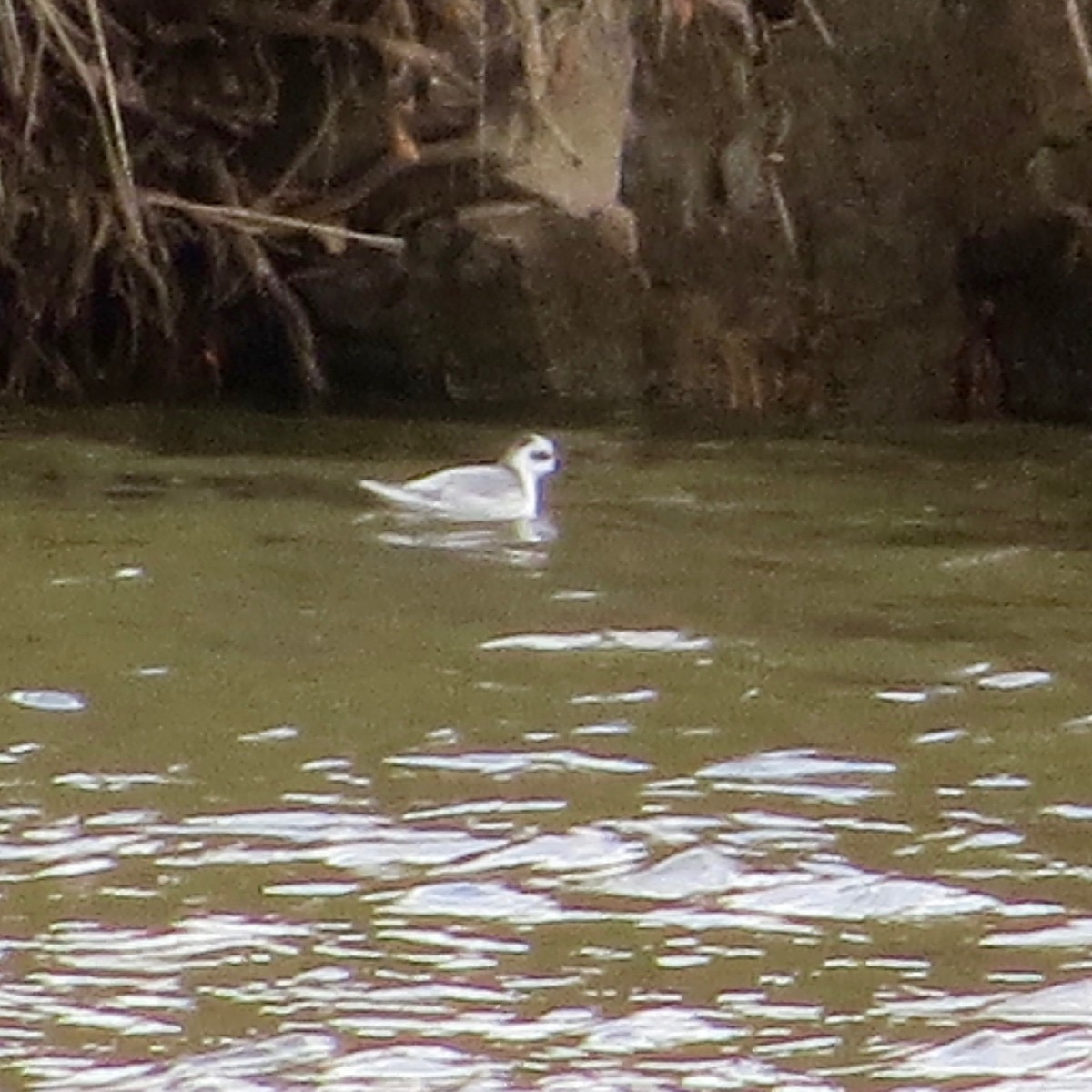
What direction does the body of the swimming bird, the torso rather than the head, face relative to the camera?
to the viewer's right
